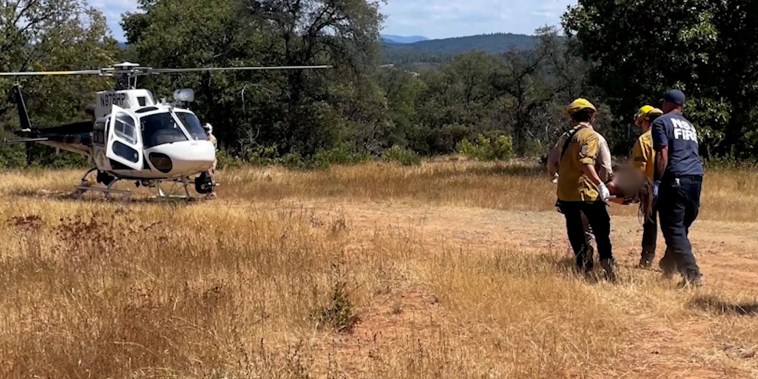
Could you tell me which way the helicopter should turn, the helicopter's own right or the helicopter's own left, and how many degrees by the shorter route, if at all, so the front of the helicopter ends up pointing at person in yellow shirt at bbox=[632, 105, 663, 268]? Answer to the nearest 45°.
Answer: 0° — it already faces them

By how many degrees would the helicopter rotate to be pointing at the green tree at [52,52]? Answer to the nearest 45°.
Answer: approximately 135° to its left

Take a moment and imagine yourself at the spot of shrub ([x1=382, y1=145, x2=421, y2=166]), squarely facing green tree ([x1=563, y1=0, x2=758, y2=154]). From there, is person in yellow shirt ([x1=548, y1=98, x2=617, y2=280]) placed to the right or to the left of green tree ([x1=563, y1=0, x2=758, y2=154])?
right

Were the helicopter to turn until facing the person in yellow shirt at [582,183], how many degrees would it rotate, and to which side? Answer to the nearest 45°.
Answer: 0° — it already faces them

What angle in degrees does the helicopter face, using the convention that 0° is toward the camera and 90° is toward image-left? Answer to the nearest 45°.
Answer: approximately 315°

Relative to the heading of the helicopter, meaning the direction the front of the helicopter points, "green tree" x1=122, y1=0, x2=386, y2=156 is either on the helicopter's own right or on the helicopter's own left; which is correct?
on the helicopter's own left

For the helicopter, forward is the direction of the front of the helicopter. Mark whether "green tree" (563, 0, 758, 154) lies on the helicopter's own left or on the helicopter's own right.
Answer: on the helicopter's own left

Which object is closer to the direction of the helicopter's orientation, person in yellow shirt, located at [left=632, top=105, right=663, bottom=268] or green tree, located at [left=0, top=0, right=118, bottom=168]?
the person in yellow shirt

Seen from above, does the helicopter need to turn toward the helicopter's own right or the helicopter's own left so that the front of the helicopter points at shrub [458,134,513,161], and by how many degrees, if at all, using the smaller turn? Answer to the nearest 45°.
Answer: approximately 90° to the helicopter's own left
